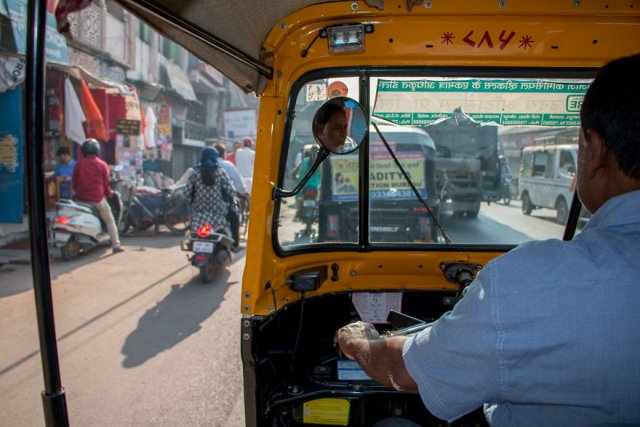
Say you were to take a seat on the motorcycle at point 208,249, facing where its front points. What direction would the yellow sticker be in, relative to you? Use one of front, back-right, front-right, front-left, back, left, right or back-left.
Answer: back

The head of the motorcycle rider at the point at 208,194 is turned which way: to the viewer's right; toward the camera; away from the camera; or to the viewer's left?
away from the camera

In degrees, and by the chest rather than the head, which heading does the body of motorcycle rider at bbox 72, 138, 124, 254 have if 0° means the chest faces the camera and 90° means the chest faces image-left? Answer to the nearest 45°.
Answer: approximately 225°

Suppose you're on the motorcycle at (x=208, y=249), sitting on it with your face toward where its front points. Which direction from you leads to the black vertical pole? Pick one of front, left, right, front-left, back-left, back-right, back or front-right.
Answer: back

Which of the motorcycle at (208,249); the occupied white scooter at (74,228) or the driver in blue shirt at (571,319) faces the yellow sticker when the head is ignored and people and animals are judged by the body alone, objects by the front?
the driver in blue shirt

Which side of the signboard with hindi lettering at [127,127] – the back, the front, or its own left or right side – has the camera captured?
front

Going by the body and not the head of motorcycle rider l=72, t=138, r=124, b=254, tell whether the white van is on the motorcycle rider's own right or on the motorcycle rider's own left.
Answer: on the motorcycle rider's own right

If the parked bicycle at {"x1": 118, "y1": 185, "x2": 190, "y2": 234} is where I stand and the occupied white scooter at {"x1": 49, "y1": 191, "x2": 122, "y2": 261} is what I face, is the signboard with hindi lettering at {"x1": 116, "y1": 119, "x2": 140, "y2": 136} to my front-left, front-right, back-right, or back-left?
back-right

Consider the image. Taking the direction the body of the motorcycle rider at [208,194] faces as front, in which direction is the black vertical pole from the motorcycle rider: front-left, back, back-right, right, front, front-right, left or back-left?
back

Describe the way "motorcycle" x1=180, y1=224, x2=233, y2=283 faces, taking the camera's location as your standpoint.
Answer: facing away from the viewer

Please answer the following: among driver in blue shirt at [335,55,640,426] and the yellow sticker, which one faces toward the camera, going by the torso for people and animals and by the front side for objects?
the yellow sticker

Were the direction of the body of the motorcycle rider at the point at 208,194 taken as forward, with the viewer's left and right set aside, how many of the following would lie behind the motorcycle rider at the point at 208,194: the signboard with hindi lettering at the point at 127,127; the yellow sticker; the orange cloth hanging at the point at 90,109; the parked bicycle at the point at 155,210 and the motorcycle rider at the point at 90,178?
1
